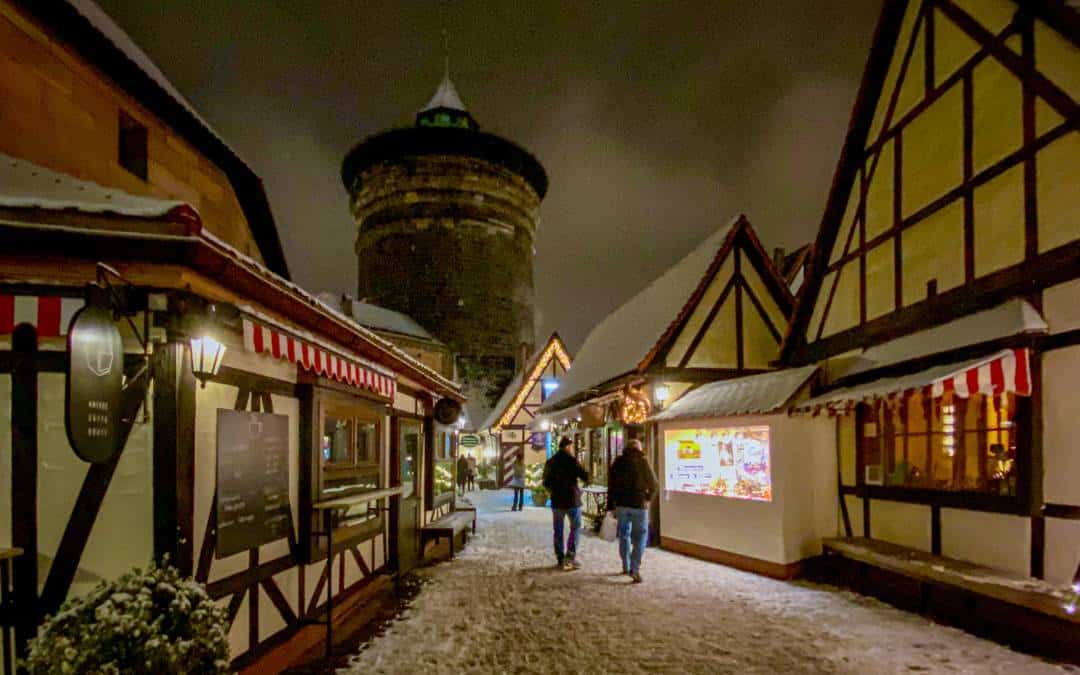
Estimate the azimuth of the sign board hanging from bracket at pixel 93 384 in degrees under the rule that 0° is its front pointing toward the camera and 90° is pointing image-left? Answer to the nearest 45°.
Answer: approximately 0°

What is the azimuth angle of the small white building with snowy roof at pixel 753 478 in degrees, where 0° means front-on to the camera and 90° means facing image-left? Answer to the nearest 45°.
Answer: approximately 45°

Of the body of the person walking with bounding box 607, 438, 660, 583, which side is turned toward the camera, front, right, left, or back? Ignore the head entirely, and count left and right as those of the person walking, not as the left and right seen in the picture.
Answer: back

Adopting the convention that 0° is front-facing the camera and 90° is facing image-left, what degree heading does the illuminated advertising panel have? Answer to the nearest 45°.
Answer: approximately 45°

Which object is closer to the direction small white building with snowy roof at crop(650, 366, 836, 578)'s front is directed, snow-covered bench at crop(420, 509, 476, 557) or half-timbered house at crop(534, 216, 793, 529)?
the snow-covered bench

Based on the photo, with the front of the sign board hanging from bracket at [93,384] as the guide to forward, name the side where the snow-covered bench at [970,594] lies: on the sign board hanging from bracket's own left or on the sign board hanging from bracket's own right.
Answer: on the sign board hanging from bracket's own left

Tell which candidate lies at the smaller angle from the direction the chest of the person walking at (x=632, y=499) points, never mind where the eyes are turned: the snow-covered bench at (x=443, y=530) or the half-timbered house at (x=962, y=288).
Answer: the snow-covered bench

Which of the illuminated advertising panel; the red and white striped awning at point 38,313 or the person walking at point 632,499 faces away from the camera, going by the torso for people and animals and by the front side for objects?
the person walking
